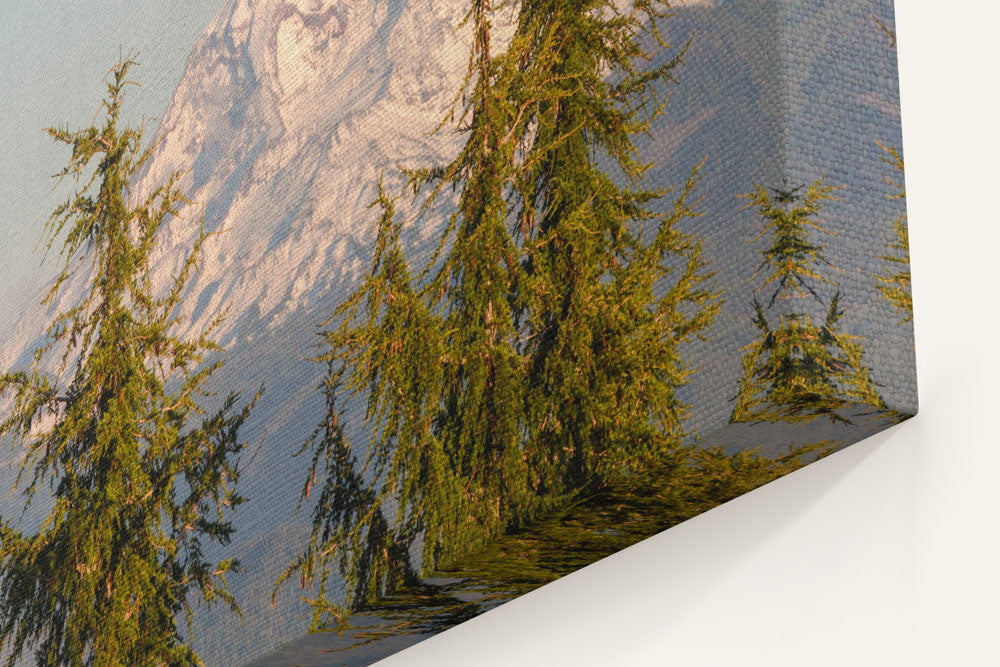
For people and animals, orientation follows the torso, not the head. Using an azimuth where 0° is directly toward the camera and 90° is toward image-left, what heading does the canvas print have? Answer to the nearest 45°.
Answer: approximately 45°
